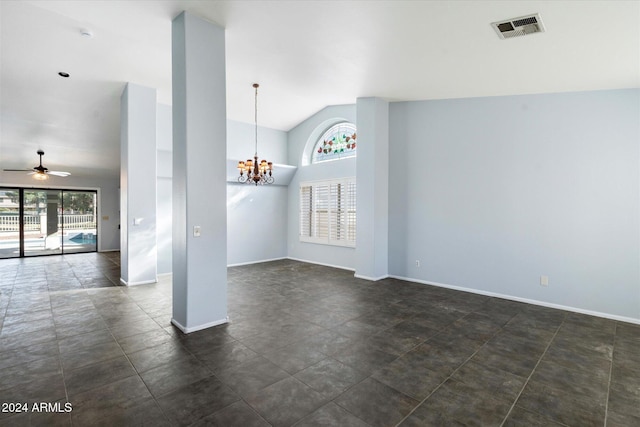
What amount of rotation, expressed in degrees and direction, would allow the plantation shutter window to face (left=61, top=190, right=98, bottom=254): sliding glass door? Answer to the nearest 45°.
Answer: approximately 45° to its right

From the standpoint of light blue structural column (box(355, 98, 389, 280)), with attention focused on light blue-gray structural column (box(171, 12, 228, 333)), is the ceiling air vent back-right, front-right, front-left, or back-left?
front-left

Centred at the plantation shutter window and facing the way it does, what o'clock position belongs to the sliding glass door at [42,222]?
The sliding glass door is roughly at 2 o'clock from the plantation shutter window.

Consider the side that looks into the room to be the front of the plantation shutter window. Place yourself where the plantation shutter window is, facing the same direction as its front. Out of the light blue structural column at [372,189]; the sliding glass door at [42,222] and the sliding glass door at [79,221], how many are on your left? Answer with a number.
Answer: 1

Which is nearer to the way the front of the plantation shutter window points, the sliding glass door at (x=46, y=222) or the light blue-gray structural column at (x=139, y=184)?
the light blue-gray structural column

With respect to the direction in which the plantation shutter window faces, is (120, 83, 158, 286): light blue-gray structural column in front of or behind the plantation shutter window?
in front

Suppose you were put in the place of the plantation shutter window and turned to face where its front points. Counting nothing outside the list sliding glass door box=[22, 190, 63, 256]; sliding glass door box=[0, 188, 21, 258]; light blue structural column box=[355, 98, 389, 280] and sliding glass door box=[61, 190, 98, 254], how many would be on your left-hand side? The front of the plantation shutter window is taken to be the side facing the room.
1

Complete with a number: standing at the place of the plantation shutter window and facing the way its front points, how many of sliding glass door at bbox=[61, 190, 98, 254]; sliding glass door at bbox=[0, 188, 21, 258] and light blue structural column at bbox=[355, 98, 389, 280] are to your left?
1

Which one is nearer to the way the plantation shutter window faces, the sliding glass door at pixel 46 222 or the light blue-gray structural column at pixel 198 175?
the light blue-gray structural column

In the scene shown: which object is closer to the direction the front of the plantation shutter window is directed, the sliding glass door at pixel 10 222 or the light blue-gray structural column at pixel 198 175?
the light blue-gray structural column

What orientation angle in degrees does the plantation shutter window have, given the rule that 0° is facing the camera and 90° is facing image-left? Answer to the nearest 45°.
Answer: approximately 45°

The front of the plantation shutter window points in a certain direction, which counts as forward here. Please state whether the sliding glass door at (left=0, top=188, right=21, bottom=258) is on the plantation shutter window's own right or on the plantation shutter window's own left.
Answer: on the plantation shutter window's own right

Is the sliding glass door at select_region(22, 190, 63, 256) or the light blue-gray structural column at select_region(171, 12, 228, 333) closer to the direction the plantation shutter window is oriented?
the light blue-gray structural column
